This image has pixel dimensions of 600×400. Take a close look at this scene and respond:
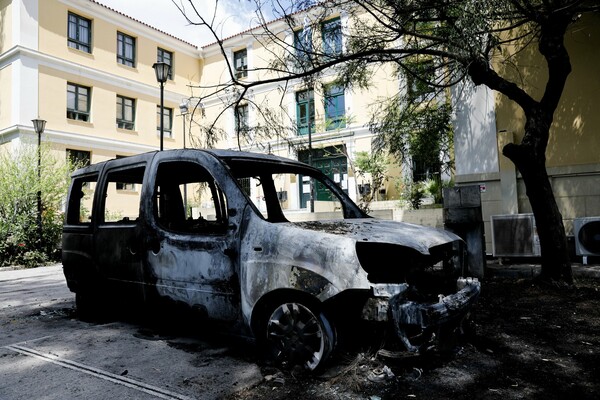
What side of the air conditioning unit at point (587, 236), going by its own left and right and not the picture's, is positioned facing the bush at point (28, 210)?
right

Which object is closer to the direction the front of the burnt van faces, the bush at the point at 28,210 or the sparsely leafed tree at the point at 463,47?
the sparsely leafed tree

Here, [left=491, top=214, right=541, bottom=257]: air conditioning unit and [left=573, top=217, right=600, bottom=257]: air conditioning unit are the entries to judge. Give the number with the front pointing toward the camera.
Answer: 2

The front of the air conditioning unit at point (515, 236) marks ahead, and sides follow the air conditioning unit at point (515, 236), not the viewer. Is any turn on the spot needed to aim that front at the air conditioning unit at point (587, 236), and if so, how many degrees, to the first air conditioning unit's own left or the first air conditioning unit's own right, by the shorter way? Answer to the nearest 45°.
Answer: approximately 90° to the first air conditioning unit's own left

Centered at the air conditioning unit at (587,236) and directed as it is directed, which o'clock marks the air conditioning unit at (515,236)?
the air conditioning unit at (515,236) is roughly at 3 o'clock from the air conditioning unit at (587,236).

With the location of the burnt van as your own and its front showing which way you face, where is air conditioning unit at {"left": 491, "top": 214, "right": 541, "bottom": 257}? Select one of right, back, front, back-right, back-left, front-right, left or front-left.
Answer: left

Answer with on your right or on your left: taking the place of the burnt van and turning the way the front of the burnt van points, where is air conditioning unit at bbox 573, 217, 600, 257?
on your left

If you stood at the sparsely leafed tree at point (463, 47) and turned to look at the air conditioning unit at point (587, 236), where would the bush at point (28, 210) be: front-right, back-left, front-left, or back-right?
back-left

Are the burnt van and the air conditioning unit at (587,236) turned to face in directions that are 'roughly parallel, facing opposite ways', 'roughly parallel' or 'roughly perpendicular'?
roughly perpendicular

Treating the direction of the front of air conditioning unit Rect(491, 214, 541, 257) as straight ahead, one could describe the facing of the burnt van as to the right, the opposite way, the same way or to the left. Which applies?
to the left
